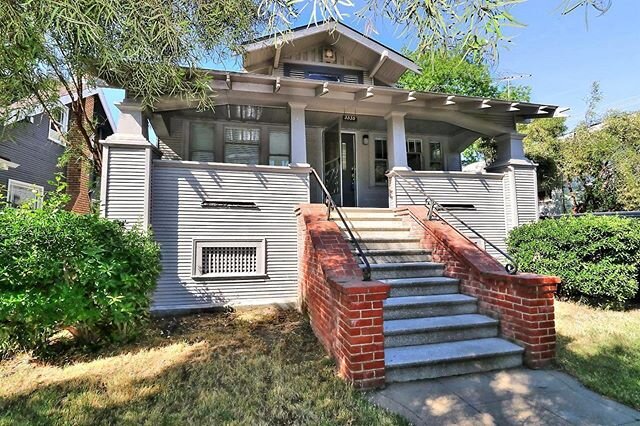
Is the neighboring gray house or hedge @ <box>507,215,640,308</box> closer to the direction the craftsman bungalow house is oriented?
the hedge

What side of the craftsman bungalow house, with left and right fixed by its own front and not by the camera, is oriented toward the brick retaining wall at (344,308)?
front

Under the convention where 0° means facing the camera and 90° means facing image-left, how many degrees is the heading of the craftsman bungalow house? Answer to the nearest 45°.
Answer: approximately 0°

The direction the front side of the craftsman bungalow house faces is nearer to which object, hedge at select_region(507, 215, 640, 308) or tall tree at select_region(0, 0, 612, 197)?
the tall tree

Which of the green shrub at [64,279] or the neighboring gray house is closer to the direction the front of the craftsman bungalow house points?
the green shrub

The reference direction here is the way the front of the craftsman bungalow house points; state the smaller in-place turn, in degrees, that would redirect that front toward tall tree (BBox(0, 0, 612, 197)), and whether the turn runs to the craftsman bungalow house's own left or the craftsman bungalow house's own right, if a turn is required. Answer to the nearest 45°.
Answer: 0° — it already faces it

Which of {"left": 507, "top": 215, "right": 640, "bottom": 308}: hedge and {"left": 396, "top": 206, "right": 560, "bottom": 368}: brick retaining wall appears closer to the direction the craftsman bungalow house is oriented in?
the brick retaining wall

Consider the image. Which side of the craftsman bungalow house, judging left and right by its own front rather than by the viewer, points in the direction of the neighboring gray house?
right
